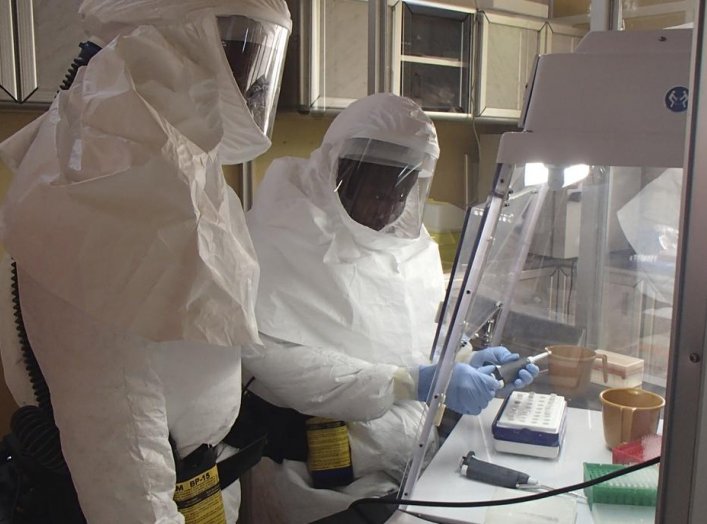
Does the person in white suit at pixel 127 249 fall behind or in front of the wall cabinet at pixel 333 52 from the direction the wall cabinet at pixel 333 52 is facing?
in front

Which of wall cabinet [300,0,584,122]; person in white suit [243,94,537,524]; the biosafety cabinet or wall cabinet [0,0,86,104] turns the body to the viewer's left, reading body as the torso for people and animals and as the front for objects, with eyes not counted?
the biosafety cabinet

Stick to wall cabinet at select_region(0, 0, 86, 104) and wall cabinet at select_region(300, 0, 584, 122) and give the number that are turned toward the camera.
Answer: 2

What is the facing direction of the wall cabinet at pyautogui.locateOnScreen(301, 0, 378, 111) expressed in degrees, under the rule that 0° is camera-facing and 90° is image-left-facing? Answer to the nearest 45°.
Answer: approximately 0°

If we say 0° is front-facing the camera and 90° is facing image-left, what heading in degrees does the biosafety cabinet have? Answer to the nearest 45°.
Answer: approximately 90°

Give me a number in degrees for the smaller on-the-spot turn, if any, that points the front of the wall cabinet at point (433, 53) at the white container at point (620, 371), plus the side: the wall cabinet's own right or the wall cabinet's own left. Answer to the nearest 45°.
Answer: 0° — it already faces it

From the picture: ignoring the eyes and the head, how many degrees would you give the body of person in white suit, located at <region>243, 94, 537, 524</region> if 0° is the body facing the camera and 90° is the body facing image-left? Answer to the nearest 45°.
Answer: approximately 315°

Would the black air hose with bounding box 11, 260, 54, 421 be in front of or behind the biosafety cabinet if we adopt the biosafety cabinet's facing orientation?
in front

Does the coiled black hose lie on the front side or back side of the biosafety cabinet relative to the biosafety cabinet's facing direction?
on the front side
